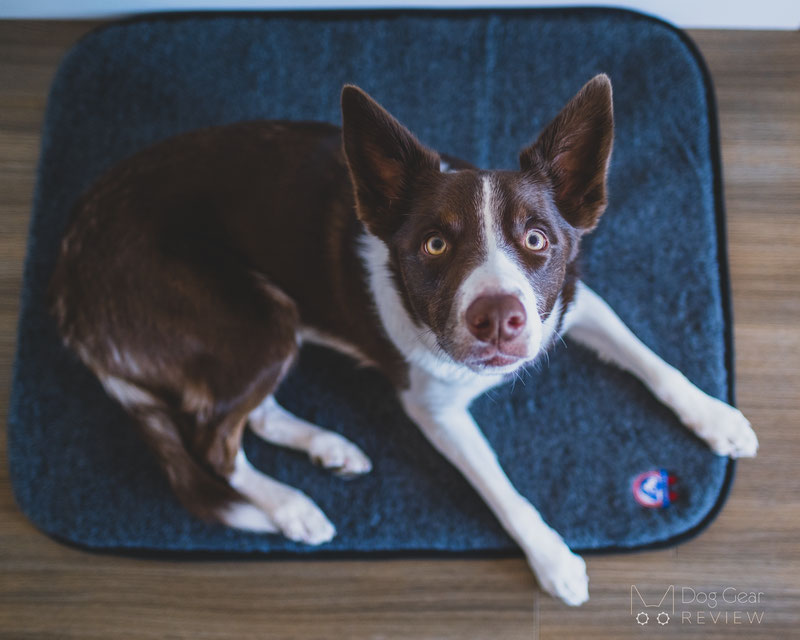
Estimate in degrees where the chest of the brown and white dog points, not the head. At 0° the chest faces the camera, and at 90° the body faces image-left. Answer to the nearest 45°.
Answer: approximately 315°
